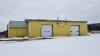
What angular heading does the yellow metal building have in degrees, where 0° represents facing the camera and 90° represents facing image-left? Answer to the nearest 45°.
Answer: approximately 0°
